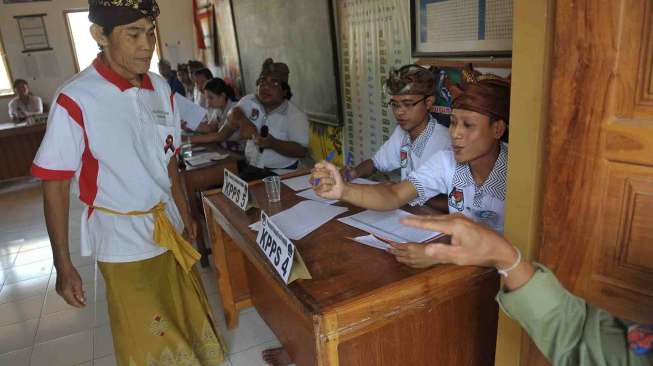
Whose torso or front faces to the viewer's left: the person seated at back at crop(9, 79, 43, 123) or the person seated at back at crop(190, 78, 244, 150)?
the person seated at back at crop(190, 78, 244, 150)

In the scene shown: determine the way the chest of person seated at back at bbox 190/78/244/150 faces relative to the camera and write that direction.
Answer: to the viewer's left

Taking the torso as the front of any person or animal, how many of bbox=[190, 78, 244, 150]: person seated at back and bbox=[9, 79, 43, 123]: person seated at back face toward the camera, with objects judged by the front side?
1

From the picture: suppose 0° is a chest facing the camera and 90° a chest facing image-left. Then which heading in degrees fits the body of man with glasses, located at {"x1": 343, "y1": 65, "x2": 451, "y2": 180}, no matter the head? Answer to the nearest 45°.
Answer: approximately 45°

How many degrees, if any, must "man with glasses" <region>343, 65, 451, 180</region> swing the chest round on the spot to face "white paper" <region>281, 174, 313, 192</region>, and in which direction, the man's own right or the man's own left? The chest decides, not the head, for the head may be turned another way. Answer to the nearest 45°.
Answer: approximately 45° to the man's own right

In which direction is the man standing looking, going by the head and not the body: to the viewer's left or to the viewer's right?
to the viewer's right

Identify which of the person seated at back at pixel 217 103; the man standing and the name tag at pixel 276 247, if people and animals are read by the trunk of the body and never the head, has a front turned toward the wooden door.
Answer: the man standing

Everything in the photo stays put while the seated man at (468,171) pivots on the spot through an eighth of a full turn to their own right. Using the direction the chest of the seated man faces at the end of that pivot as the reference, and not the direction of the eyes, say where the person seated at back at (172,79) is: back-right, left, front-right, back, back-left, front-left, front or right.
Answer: front-right

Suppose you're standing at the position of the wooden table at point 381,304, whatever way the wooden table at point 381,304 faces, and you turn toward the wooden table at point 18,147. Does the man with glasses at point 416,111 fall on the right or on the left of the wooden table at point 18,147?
right
